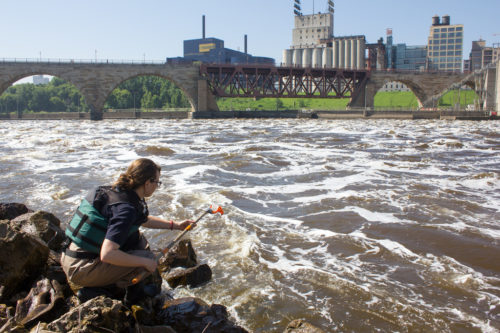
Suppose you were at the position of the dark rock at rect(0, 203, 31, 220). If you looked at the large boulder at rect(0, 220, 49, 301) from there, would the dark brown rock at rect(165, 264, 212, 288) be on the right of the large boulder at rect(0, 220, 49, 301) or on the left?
left

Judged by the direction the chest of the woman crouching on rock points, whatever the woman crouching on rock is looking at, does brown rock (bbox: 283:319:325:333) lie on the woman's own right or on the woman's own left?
on the woman's own right

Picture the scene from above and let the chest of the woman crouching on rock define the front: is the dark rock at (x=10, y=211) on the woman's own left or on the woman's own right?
on the woman's own left

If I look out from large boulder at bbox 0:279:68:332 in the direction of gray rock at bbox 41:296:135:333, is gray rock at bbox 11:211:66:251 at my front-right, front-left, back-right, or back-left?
back-left

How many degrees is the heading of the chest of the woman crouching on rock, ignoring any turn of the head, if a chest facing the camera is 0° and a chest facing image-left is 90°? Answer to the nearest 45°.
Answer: approximately 225°

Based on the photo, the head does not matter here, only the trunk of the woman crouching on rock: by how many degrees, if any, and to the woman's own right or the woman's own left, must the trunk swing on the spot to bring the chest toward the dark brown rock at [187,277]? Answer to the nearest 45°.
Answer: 0° — they already face it
